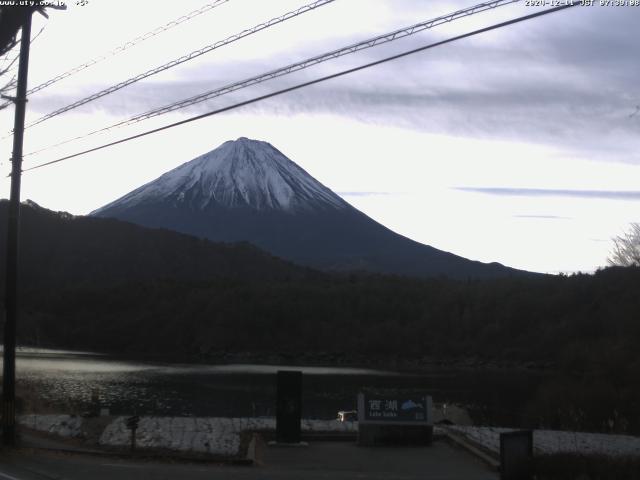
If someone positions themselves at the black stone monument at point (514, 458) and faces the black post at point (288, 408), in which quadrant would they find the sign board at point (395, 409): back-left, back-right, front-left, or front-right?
front-right

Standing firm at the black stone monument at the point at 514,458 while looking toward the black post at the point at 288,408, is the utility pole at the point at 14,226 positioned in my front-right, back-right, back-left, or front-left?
front-left

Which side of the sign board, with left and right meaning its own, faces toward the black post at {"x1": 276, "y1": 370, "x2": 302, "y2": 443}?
right

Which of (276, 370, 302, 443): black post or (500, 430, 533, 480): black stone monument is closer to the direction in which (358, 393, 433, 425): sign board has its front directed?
the black stone monument

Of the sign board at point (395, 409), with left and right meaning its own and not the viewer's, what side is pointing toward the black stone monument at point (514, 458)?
front

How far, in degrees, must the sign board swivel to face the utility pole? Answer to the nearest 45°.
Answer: approximately 90° to its right

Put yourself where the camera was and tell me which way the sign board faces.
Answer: facing the viewer
